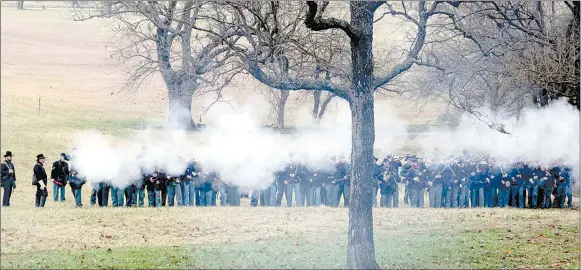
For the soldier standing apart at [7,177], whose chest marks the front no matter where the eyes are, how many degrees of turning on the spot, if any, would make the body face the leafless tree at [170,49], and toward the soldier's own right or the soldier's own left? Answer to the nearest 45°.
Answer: approximately 90° to the soldier's own left

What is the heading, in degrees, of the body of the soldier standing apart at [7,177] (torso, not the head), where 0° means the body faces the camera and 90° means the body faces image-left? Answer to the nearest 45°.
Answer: approximately 315°

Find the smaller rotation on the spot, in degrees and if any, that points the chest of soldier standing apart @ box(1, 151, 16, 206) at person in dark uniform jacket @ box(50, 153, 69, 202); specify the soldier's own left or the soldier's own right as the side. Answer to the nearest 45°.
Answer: approximately 45° to the soldier's own left

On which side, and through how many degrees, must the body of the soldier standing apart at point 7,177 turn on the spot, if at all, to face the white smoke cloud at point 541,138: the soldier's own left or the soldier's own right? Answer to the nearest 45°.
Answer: approximately 45° to the soldier's own left

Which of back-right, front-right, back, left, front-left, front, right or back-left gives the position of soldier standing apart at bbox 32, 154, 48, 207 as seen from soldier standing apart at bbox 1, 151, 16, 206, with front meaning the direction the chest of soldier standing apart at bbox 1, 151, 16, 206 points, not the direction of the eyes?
front-left

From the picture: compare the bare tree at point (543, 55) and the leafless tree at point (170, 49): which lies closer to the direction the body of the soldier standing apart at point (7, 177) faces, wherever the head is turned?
the bare tree
